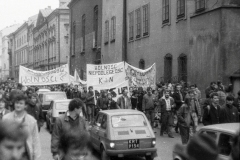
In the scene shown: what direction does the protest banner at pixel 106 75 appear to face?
toward the camera

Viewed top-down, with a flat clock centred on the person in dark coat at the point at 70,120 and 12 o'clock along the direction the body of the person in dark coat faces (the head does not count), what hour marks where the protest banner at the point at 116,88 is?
The protest banner is roughly at 8 o'clock from the person in dark coat.

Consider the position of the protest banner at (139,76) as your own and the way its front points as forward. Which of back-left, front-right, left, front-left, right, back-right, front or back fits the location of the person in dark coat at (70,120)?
front

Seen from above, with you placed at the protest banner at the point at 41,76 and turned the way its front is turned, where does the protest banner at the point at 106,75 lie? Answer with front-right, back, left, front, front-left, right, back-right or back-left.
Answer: front-left

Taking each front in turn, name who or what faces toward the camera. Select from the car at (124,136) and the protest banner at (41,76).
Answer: the protest banner

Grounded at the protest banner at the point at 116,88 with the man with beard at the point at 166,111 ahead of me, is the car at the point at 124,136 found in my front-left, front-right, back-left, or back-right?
front-right

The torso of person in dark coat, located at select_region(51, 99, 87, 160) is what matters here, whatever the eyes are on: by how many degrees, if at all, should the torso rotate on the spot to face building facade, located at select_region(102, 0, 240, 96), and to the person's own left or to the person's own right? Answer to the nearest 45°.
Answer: approximately 90° to the person's own left

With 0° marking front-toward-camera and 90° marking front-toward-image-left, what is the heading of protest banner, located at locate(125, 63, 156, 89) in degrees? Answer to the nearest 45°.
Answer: approximately 0°

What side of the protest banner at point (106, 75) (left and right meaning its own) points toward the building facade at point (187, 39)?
left

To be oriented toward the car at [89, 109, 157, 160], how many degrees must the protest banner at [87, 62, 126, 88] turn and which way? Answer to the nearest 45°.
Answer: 0° — it already faces it

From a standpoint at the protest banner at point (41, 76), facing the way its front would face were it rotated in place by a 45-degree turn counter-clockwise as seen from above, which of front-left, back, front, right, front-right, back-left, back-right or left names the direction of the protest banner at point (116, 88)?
front

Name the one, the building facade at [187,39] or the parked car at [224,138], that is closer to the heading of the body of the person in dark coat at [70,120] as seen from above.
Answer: the parked car
